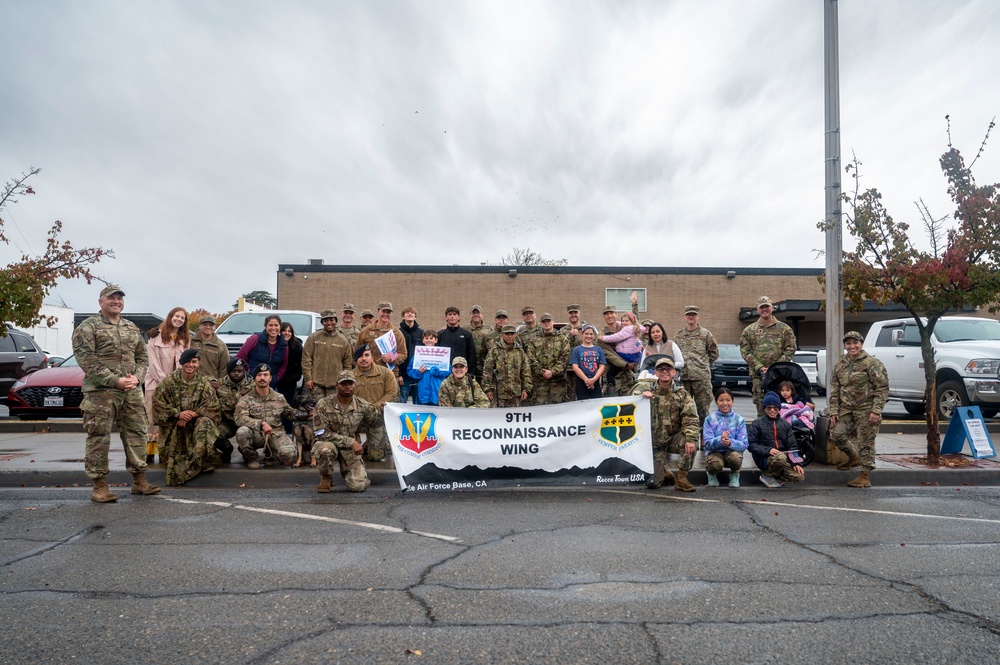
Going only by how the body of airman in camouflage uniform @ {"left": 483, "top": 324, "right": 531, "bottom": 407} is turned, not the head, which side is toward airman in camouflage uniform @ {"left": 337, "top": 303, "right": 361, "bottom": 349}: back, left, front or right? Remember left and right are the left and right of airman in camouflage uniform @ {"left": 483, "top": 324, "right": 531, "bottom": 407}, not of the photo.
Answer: right

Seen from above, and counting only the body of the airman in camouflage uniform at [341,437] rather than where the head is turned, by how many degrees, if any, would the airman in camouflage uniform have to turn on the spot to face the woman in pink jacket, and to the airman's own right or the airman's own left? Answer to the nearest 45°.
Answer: approximately 135° to the airman's own right

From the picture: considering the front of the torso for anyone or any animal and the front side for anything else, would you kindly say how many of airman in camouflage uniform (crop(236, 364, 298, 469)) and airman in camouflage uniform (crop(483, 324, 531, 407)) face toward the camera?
2

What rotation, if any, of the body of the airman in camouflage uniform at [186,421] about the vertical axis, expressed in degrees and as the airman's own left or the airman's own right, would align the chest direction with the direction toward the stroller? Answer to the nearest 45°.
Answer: approximately 90° to the airman's own left

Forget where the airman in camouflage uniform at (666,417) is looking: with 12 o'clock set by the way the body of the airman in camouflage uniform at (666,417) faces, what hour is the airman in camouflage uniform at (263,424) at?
the airman in camouflage uniform at (263,424) is roughly at 3 o'clock from the airman in camouflage uniform at (666,417).

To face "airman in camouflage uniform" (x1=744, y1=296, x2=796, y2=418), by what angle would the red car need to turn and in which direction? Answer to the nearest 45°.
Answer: approximately 90° to its left

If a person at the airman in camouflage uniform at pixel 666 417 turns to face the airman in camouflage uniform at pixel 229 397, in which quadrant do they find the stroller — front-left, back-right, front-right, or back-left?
back-right

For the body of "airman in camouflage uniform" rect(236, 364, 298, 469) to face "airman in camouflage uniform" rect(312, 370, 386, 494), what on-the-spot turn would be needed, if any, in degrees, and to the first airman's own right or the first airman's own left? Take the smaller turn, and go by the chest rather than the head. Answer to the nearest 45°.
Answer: approximately 45° to the first airman's own left

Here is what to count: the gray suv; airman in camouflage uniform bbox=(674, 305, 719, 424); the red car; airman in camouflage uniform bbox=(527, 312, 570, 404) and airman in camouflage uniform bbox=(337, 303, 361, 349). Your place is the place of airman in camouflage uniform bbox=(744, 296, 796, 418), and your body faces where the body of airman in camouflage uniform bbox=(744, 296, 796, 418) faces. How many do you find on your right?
5

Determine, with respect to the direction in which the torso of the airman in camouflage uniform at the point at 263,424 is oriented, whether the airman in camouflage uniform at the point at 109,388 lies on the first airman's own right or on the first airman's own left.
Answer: on the first airman's own right

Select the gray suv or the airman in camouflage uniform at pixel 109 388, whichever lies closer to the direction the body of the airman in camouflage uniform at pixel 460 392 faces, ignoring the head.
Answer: the airman in camouflage uniform
